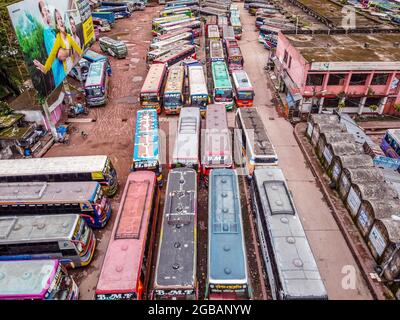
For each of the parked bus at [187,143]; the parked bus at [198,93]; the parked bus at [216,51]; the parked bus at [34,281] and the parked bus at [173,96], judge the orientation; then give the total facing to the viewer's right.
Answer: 1

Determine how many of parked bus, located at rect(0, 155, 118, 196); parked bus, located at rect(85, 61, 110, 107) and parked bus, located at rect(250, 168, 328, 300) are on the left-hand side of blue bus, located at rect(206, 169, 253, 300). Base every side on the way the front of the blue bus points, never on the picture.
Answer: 1

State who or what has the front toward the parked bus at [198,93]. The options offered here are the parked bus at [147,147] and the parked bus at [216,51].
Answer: the parked bus at [216,51]

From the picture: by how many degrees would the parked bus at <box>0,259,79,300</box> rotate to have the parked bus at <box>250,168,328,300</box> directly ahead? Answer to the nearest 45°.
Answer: approximately 45° to its right

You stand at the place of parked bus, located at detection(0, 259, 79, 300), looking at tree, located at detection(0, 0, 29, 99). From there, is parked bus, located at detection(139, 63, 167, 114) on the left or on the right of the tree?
right

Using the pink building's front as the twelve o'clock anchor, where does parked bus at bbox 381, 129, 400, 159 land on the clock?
The parked bus is roughly at 11 o'clock from the pink building.

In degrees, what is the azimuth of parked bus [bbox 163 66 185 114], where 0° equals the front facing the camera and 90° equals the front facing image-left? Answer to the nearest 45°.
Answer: approximately 0°

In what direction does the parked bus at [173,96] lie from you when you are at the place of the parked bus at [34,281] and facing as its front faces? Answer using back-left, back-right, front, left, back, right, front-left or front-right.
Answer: front-left

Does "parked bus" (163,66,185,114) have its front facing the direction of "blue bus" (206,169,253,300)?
yes

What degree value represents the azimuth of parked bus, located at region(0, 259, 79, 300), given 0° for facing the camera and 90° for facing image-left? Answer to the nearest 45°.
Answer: approximately 270°

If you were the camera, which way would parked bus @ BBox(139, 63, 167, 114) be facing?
facing the viewer

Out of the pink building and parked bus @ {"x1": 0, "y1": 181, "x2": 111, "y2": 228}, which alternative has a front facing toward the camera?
the pink building

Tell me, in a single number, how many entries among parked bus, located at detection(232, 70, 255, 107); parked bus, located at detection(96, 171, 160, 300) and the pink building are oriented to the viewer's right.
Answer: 0

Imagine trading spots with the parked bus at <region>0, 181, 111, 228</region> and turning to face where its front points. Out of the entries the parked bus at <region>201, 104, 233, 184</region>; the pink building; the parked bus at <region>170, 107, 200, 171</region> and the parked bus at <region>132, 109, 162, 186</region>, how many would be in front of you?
4

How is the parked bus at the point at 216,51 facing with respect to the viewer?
toward the camera

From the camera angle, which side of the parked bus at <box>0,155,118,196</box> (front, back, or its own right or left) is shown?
right

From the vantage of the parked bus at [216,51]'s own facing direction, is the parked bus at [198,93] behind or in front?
in front

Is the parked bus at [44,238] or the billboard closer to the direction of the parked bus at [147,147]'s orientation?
the parked bus
